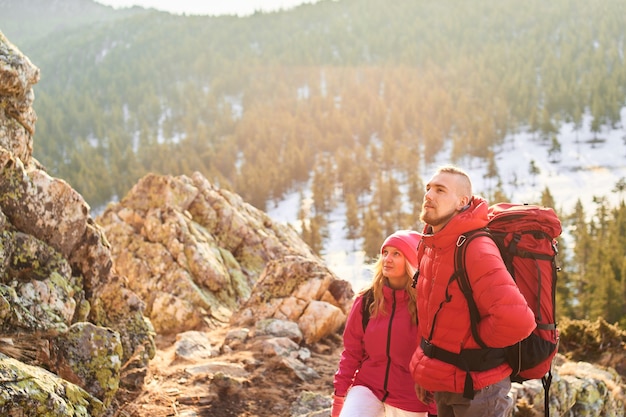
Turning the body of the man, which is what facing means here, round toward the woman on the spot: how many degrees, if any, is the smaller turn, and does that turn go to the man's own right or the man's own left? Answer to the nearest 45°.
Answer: approximately 90° to the man's own right

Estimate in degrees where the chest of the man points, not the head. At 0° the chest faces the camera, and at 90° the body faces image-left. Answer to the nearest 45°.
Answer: approximately 45°

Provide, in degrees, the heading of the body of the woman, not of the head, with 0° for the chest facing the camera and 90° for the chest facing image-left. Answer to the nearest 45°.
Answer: approximately 0°
